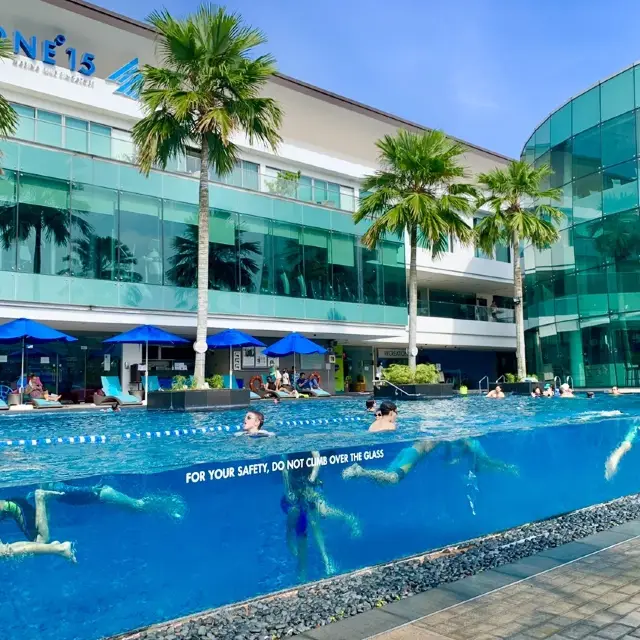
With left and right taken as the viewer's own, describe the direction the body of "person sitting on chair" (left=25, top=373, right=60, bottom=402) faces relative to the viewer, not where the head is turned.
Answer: facing the viewer and to the right of the viewer

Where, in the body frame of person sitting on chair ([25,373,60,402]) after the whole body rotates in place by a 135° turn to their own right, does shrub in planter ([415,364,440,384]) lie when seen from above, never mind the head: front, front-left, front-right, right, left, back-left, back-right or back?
back

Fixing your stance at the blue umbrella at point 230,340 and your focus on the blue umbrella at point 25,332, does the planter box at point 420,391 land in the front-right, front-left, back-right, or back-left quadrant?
back-left

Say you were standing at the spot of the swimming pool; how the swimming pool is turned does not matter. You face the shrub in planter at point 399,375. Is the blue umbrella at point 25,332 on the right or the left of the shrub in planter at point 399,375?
left

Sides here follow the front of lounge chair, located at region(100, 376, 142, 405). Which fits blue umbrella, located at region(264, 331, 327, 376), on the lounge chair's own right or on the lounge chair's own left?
on the lounge chair's own left

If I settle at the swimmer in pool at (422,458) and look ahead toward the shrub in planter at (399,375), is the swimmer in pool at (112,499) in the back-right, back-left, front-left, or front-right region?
back-left

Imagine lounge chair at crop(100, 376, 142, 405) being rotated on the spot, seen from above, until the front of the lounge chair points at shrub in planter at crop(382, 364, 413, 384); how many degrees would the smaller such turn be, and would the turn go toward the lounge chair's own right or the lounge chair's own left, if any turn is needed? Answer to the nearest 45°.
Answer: approximately 45° to the lounge chair's own left

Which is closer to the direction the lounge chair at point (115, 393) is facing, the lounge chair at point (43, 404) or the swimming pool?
the swimming pool

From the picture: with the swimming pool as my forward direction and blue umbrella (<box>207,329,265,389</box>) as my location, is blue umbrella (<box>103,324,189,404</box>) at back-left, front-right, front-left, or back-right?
front-right
